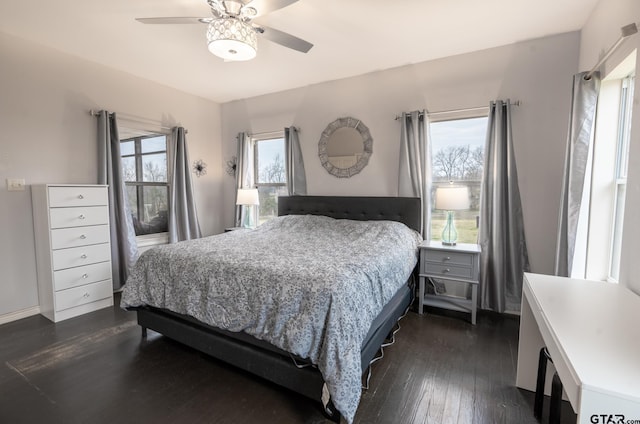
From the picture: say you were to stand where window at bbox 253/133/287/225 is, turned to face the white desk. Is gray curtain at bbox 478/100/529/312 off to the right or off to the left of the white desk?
left

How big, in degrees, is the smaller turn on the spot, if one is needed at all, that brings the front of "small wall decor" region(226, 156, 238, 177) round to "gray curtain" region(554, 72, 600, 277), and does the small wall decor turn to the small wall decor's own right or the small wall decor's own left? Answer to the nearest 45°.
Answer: approximately 90° to the small wall decor's own left

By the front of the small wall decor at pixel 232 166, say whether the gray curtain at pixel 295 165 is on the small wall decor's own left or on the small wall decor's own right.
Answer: on the small wall decor's own left

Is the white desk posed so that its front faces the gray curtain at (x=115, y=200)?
yes

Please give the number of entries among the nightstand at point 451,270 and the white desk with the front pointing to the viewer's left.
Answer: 1

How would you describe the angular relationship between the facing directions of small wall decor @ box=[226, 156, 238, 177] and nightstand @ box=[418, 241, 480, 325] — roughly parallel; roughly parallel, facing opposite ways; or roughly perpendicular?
roughly parallel

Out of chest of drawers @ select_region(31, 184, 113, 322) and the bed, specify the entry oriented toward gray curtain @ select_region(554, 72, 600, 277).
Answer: the chest of drawers

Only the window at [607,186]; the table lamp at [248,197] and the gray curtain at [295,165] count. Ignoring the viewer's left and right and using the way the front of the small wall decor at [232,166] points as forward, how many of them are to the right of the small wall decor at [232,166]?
0

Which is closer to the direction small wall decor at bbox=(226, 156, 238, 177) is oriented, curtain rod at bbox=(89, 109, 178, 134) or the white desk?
the curtain rod

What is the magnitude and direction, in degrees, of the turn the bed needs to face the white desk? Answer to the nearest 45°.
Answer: approximately 90° to its left

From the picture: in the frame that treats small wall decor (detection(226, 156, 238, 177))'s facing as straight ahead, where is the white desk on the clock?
The white desk is roughly at 10 o'clock from the small wall decor.

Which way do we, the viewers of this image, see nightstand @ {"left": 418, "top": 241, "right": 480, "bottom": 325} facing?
facing the viewer

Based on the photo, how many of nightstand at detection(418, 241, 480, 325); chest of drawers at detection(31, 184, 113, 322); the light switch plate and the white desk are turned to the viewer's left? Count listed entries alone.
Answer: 1

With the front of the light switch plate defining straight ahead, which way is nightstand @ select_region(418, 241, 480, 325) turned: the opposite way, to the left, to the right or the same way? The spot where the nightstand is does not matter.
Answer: to the right

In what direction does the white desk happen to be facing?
to the viewer's left

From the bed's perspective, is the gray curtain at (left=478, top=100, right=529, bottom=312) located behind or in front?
behind

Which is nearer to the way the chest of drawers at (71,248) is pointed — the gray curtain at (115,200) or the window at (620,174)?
the window

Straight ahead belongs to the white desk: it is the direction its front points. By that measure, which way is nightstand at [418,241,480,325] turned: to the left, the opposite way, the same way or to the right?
to the left
